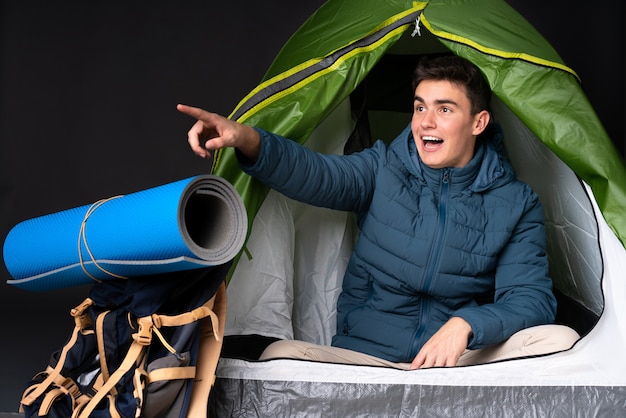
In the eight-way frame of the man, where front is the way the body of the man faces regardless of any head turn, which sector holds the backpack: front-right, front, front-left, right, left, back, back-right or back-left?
front-right

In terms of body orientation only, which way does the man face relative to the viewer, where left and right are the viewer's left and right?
facing the viewer

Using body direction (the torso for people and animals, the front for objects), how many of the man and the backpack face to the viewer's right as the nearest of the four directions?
0

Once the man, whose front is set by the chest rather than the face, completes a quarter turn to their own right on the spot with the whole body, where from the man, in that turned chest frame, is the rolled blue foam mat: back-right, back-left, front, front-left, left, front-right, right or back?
front-left
